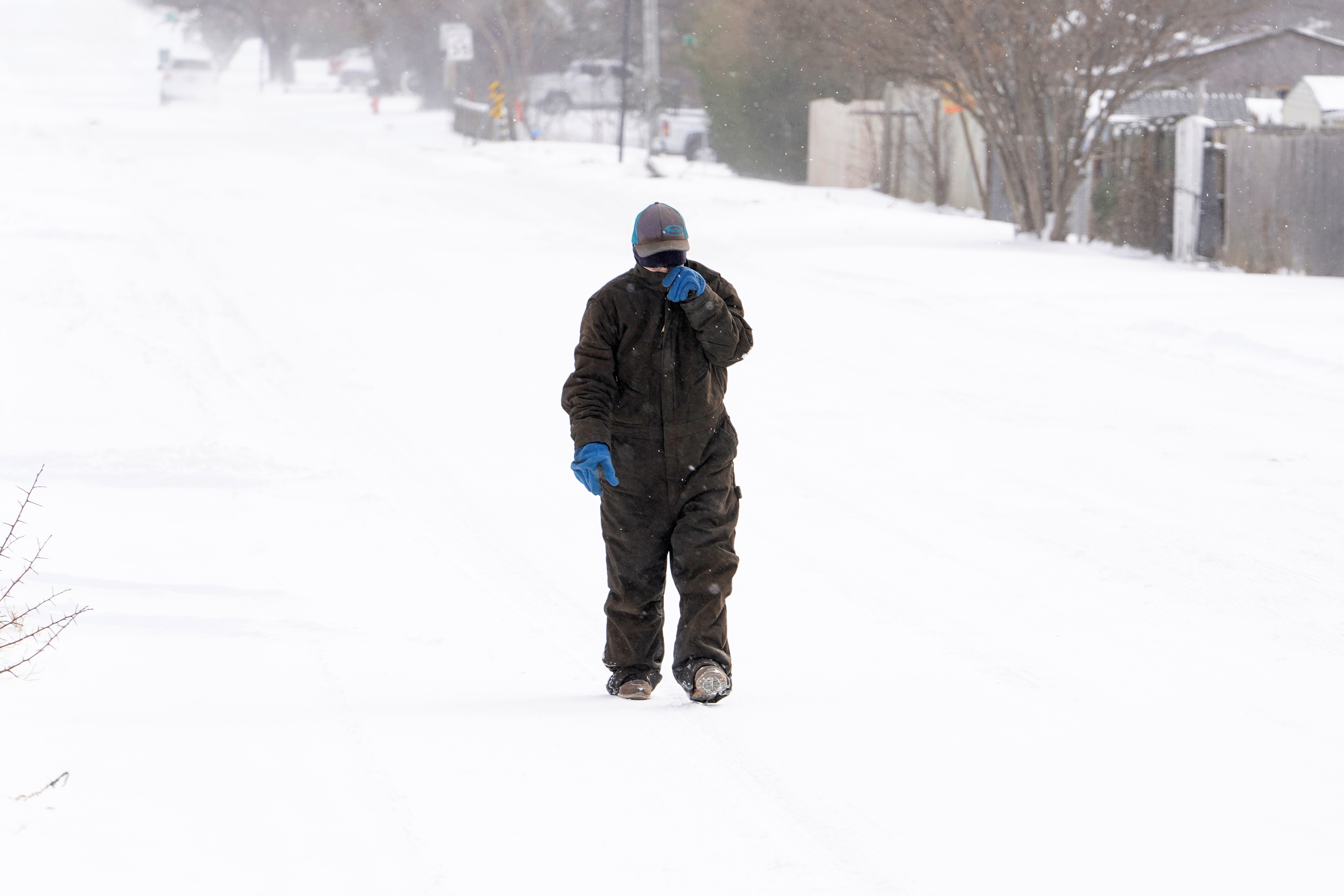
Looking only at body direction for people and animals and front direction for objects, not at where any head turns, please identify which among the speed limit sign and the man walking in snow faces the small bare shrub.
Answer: the speed limit sign

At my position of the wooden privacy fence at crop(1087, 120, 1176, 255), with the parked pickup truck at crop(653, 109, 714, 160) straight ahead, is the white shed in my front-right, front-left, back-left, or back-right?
front-right

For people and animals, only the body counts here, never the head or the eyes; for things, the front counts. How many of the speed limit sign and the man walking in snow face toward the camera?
2

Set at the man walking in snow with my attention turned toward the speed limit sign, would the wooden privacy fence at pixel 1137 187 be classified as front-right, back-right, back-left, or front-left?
front-right

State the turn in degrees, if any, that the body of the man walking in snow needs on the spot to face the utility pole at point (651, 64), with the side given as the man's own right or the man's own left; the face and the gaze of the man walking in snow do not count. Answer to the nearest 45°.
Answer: approximately 180°

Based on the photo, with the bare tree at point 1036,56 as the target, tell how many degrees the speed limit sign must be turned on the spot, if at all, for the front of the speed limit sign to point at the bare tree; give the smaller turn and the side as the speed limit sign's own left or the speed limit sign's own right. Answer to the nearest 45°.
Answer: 0° — it already faces it

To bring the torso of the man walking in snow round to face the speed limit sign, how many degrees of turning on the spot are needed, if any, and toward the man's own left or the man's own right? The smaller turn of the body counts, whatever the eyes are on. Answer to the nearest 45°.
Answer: approximately 180°

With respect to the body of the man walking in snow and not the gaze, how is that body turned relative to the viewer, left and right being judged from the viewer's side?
facing the viewer

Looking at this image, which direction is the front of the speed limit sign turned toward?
toward the camera

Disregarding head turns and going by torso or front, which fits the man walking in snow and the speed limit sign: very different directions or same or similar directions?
same or similar directions

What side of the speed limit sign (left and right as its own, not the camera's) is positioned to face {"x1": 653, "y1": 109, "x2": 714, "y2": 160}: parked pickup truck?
left

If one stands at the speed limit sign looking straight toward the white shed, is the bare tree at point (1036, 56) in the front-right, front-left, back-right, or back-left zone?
front-right

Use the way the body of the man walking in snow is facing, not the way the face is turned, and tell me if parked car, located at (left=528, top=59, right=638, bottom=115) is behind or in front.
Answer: behind
